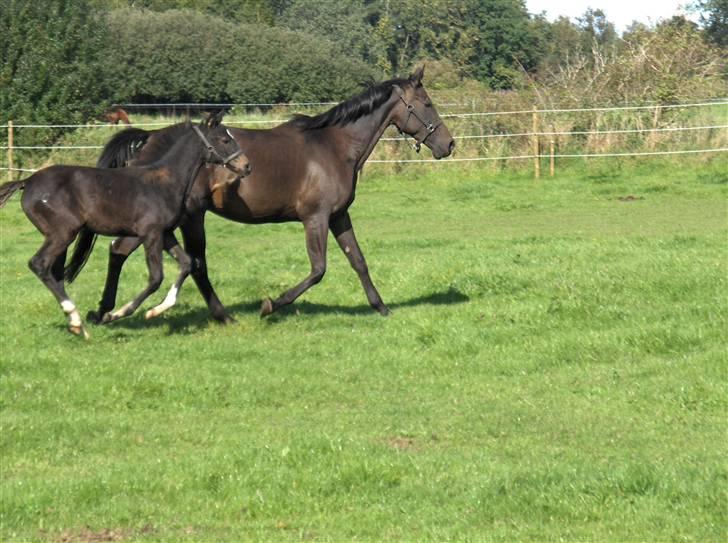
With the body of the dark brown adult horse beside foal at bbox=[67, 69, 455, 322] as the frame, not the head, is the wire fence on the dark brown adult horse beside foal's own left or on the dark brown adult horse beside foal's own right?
on the dark brown adult horse beside foal's own left

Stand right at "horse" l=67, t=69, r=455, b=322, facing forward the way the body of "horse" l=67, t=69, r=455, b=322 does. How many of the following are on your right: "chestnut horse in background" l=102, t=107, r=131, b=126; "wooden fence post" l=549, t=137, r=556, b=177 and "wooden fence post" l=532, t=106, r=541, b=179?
0

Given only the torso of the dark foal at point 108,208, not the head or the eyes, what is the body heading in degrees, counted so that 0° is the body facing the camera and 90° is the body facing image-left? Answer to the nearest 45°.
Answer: approximately 270°

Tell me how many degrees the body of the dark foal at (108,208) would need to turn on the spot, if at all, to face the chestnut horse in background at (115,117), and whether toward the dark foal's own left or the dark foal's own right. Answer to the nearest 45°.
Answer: approximately 90° to the dark foal's own left

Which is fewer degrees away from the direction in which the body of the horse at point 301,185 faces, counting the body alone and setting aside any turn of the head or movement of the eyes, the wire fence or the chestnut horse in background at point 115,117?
the wire fence

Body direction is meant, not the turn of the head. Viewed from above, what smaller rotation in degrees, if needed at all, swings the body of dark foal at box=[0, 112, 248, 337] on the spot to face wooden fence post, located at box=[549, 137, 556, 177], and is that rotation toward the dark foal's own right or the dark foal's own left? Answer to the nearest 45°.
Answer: approximately 45° to the dark foal's own left

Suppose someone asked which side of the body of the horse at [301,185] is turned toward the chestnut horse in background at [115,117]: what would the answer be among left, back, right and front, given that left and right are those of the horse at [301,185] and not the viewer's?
left

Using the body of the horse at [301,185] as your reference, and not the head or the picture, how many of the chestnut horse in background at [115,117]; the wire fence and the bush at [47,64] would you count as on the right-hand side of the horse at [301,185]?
0

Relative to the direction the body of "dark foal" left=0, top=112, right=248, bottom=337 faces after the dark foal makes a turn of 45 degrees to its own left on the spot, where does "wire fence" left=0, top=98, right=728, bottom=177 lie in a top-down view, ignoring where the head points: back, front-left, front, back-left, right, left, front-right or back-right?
front

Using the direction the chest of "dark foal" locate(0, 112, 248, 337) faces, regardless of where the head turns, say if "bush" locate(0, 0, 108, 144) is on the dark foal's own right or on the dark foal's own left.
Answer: on the dark foal's own left

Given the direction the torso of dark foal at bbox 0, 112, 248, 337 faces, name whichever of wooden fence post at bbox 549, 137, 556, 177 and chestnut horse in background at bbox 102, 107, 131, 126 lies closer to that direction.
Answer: the wooden fence post

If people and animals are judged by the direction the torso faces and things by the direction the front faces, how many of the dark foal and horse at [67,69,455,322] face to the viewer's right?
2
